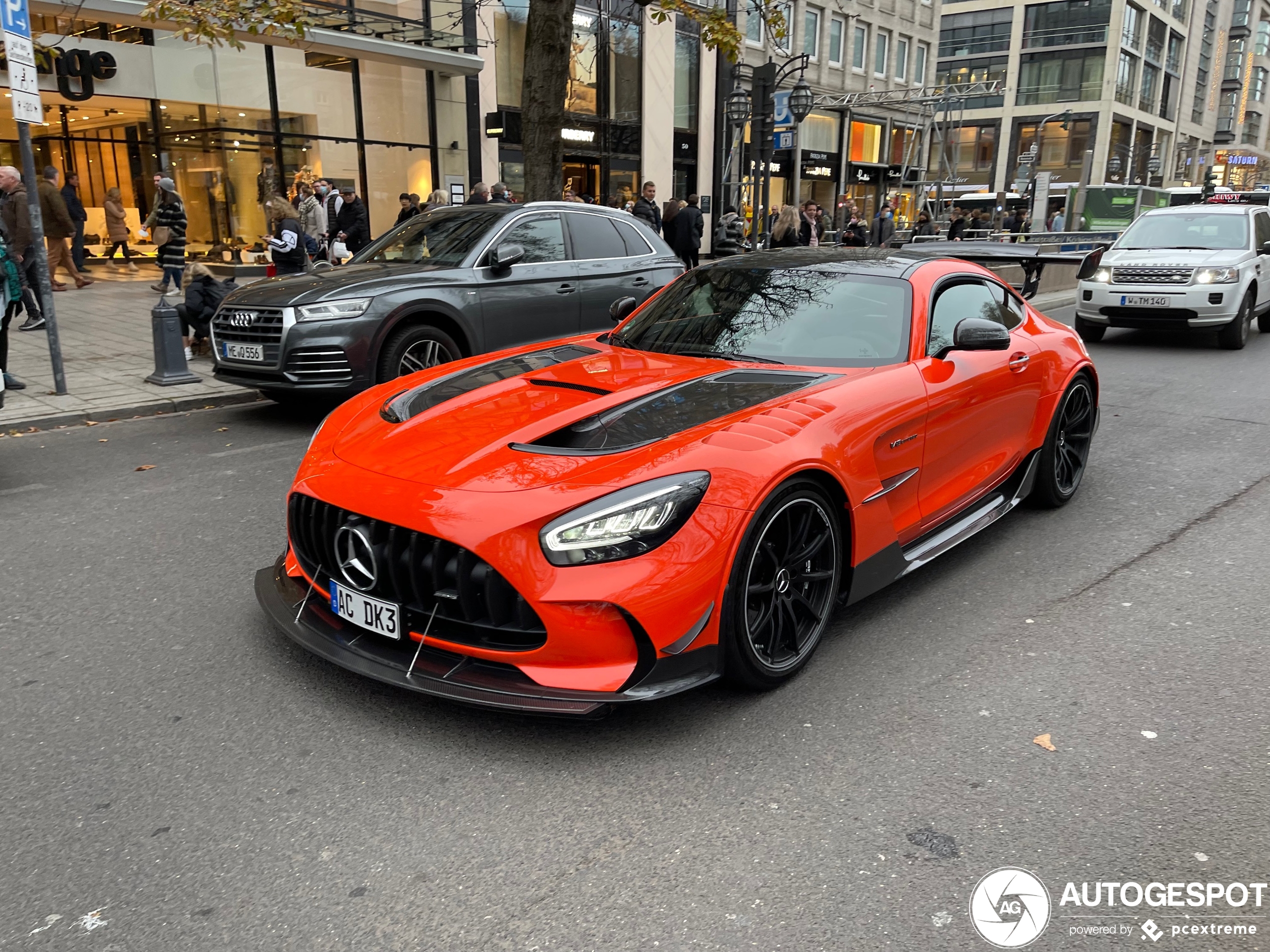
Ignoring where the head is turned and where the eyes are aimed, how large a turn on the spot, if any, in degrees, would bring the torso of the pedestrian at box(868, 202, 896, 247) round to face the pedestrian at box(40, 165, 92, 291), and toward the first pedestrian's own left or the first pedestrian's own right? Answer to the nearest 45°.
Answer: approximately 45° to the first pedestrian's own right

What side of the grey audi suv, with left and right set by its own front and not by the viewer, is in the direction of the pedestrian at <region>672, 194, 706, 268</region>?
back

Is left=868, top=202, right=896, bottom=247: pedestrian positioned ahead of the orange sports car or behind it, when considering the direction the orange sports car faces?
behind

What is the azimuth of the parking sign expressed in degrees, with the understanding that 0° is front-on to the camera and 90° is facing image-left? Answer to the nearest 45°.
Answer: approximately 315°

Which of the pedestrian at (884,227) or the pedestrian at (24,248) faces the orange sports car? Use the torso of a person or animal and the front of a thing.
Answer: the pedestrian at (884,227)

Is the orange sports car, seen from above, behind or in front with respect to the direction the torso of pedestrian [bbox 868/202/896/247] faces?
in front

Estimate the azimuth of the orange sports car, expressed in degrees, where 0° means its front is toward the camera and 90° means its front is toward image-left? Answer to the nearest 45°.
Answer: approximately 45°

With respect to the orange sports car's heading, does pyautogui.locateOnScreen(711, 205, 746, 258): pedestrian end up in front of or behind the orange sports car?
behind

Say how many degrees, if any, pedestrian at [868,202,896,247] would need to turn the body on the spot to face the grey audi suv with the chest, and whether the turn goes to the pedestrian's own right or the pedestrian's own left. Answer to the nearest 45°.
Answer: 0° — they already face it

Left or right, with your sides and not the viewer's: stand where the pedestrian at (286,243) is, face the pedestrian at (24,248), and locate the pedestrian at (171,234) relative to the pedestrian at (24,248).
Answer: right
